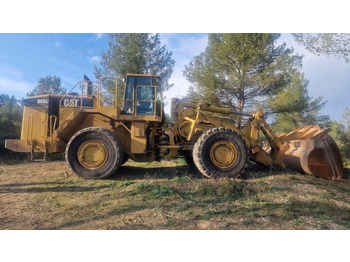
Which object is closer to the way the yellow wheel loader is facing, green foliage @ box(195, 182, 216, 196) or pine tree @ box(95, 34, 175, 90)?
the green foliage

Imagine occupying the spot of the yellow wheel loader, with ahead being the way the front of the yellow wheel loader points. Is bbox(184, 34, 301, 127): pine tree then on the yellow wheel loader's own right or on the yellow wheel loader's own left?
on the yellow wheel loader's own left

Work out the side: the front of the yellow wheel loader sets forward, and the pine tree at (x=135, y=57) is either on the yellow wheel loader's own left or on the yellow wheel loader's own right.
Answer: on the yellow wheel loader's own left

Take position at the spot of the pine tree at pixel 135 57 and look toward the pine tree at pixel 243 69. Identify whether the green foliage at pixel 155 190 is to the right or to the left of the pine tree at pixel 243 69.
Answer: right

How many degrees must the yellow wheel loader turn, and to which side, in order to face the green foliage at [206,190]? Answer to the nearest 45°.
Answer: approximately 45° to its right

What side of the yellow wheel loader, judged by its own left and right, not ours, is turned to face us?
right

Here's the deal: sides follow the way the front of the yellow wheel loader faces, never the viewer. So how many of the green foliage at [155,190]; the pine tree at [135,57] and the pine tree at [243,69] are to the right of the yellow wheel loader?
1

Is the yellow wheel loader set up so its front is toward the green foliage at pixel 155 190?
no

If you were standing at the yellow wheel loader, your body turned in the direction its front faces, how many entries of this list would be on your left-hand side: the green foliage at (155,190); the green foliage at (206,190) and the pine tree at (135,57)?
1
